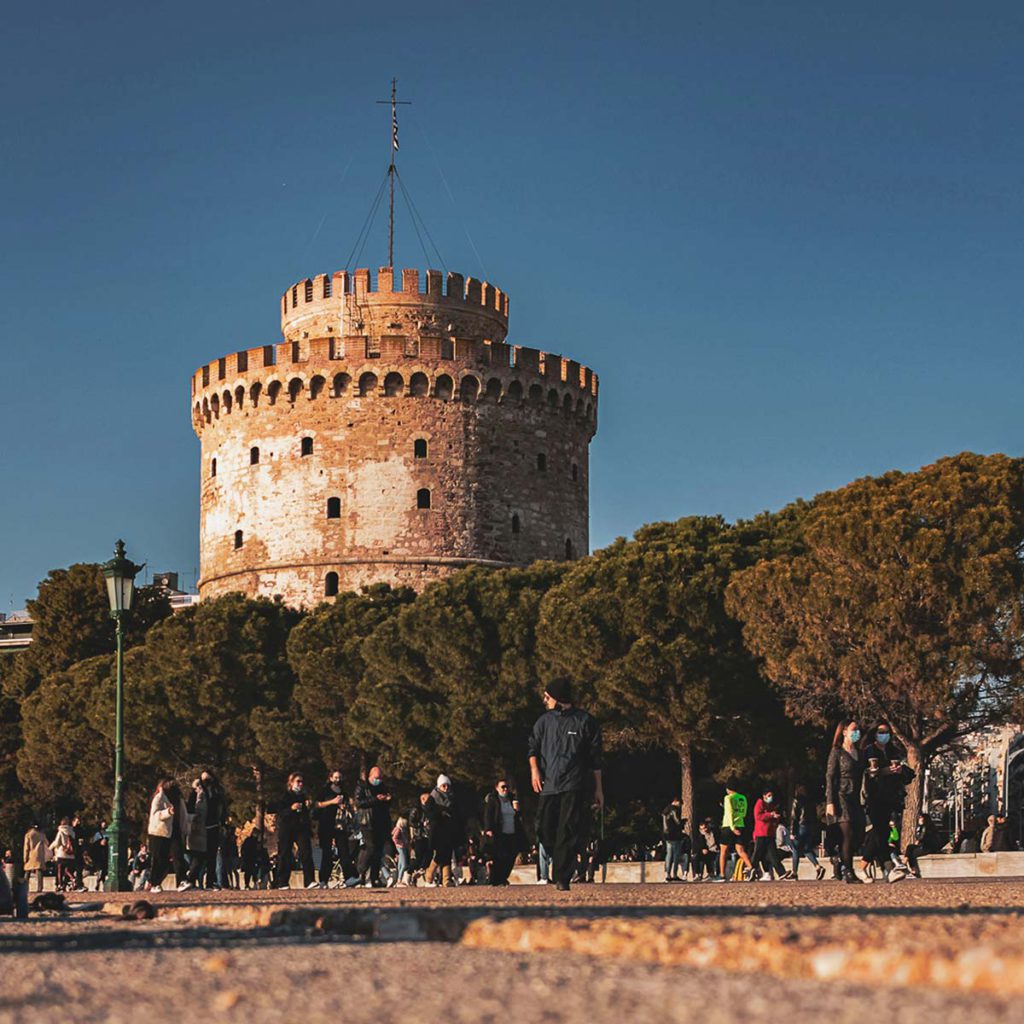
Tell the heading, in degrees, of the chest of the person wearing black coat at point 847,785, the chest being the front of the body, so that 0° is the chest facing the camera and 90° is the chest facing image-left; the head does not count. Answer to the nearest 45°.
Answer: approximately 315°

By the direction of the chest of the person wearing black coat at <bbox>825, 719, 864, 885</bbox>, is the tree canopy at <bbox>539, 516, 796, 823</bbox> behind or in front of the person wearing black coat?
behind

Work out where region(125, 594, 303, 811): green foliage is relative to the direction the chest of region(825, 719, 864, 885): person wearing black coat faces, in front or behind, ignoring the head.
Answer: behind

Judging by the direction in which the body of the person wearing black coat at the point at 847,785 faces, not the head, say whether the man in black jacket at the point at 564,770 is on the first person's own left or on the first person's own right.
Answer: on the first person's own right

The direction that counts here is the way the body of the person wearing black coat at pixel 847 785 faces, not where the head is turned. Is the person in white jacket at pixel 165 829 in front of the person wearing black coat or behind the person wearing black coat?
behind

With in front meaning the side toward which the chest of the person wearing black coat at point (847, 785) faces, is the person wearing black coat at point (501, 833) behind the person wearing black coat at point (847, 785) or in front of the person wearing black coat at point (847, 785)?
behind

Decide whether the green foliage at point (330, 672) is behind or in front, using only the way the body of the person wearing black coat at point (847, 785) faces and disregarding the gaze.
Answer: behind

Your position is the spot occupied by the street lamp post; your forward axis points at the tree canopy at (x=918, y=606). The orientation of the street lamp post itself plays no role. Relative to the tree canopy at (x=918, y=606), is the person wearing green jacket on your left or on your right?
right
